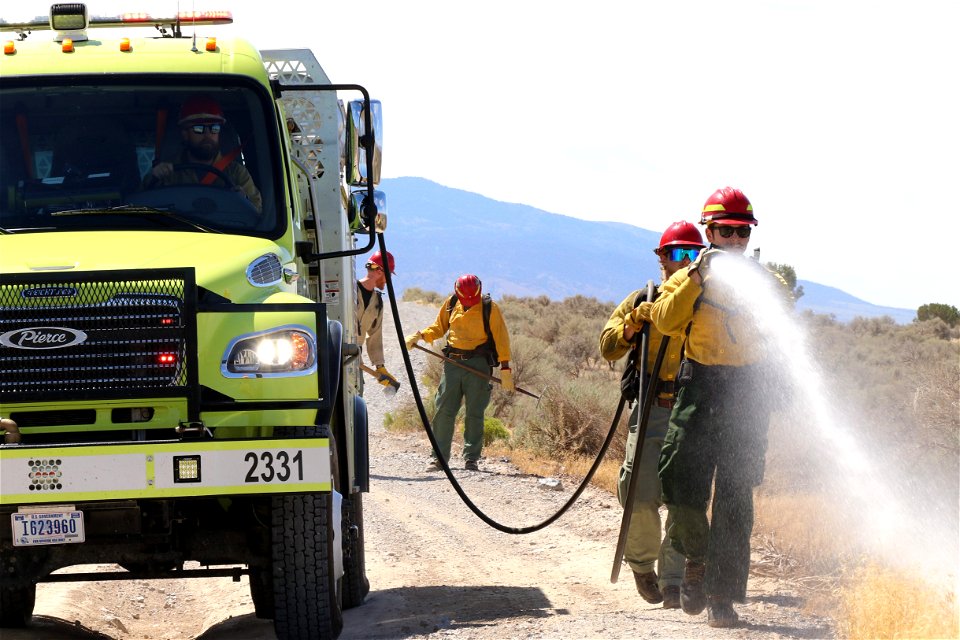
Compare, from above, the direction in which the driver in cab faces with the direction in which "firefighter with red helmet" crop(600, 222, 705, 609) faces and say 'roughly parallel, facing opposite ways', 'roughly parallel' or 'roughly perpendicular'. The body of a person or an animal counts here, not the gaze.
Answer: roughly parallel

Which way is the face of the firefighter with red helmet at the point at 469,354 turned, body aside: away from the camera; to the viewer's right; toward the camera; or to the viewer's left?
toward the camera

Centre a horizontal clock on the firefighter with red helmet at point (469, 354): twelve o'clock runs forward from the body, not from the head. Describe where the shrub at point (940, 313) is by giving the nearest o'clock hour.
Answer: The shrub is roughly at 7 o'clock from the firefighter with red helmet.

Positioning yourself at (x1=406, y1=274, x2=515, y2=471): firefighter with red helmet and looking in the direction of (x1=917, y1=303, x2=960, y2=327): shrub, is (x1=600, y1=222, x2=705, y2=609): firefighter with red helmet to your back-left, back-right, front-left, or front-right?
back-right

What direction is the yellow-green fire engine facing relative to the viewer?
toward the camera

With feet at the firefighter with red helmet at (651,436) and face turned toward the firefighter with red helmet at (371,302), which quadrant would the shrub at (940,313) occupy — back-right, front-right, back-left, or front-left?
front-right

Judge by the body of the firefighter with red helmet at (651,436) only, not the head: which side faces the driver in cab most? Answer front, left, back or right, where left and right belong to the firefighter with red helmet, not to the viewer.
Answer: right

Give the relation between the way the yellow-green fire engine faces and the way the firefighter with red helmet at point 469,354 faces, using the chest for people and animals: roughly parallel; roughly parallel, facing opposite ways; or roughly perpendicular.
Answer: roughly parallel

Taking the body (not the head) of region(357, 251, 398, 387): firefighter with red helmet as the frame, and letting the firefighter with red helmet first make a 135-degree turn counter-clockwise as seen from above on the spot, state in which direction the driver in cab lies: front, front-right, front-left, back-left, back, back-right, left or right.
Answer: back

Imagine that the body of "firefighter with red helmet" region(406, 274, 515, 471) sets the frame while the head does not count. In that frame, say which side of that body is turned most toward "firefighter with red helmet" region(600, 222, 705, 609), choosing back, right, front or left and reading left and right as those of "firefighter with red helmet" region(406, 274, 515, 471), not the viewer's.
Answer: front

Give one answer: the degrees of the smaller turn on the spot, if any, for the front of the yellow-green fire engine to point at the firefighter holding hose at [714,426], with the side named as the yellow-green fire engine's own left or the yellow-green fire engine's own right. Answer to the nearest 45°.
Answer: approximately 90° to the yellow-green fire engine's own left

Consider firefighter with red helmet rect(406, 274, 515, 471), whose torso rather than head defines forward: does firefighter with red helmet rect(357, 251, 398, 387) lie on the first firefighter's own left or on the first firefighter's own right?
on the first firefighter's own right

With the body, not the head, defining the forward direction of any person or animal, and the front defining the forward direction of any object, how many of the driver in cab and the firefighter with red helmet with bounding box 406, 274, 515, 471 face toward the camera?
2

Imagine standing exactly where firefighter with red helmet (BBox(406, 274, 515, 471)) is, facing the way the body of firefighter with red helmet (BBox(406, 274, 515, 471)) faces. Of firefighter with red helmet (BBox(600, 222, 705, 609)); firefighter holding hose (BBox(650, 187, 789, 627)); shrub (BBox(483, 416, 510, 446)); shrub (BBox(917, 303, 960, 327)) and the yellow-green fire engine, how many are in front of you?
3

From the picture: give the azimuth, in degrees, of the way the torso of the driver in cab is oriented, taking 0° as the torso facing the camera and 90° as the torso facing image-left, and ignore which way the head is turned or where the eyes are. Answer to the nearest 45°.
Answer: approximately 0°

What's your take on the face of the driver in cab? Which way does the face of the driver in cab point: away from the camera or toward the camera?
toward the camera
